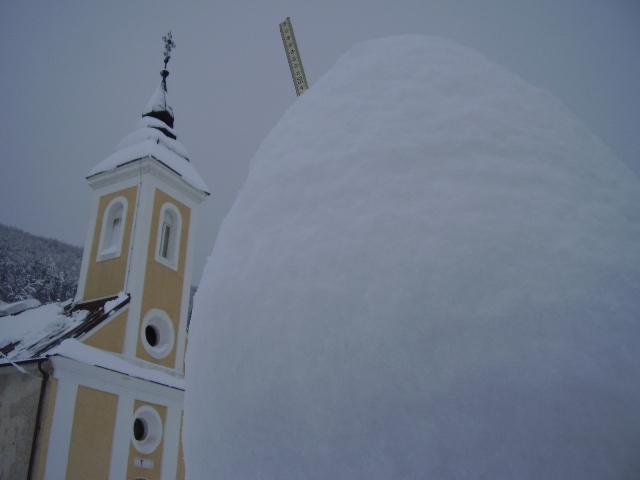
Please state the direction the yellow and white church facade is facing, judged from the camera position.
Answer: facing the viewer and to the right of the viewer
